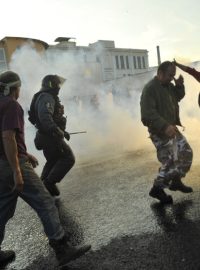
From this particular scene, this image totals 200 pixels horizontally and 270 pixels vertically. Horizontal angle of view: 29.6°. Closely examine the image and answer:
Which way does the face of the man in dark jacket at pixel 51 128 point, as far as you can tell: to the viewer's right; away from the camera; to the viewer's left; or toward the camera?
to the viewer's right

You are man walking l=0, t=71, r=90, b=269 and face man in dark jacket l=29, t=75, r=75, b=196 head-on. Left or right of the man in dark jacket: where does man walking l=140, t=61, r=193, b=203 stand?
right

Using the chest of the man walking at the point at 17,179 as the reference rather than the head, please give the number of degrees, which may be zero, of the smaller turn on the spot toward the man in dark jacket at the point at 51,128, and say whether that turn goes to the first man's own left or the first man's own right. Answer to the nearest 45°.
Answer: approximately 90° to the first man's own left

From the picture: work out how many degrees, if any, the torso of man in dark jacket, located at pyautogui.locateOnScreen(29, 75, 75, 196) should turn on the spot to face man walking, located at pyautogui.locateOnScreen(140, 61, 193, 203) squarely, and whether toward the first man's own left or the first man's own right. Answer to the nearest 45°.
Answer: approximately 45° to the first man's own right

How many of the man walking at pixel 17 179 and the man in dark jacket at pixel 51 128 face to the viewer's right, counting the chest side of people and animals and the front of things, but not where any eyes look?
2

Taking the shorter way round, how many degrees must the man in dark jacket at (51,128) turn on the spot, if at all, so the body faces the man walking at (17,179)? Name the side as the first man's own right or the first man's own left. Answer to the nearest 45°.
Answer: approximately 90° to the first man's own right

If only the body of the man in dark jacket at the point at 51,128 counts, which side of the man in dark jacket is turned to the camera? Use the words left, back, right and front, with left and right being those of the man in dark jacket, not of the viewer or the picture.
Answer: right

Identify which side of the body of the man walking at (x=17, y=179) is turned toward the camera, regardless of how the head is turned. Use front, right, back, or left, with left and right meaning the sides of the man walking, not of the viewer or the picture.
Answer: right

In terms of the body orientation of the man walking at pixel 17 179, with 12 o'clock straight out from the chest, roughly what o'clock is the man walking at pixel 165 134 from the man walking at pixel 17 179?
the man walking at pixel 165 134 is roughly at 11 o'clock from the man walking at pixel 17 179.

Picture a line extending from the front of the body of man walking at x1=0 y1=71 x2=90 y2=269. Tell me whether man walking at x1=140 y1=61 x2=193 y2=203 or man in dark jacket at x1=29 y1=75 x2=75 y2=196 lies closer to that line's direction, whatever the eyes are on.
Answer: the man walking
